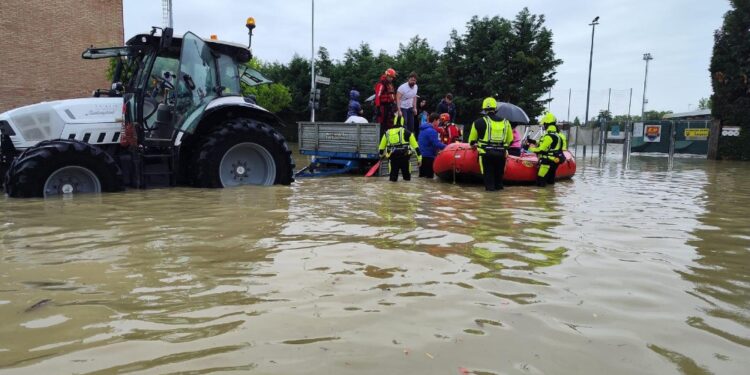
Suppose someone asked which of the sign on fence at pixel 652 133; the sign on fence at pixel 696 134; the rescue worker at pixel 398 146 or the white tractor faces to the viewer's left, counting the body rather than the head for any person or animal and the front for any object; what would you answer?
the white tractor

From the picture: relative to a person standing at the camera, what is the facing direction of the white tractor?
facing to the left of the viewer

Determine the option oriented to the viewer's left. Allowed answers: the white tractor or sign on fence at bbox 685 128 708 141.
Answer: the white tractor

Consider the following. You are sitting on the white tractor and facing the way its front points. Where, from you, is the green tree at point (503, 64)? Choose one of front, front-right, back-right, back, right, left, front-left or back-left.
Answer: back-right

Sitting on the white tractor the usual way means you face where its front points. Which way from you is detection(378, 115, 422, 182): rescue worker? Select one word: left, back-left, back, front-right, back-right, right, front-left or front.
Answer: back

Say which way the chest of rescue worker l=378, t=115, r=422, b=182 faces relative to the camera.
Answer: away from the camera

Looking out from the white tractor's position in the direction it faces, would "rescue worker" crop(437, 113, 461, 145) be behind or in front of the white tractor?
behind

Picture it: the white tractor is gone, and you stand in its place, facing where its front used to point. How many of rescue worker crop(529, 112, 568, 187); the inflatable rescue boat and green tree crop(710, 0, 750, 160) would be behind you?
3

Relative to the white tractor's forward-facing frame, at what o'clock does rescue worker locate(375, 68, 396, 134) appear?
The rescue worker is roughly at 5 o'clock from the white tractor.
